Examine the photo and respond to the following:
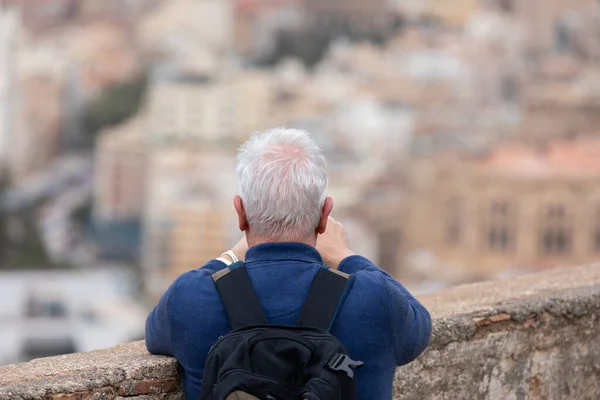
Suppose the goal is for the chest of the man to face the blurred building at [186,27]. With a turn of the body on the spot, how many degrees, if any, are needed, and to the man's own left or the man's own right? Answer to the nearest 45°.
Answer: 0° — they already face it

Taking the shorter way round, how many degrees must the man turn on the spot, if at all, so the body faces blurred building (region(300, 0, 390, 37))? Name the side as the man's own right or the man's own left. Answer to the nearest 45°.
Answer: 0° — they already face it

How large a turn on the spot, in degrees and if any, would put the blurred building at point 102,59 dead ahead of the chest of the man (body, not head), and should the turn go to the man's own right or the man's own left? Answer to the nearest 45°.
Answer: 0° — they already face it

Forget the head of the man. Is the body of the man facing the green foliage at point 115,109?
yes

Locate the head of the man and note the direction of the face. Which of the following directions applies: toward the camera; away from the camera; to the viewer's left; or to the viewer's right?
away from the camera

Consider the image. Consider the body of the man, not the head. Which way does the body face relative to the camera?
away from the camera

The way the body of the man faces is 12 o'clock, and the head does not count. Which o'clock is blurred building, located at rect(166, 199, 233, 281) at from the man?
The blurred building is roughly at 12 o'clock from the man.

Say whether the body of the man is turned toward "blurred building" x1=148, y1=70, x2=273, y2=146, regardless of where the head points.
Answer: yes
